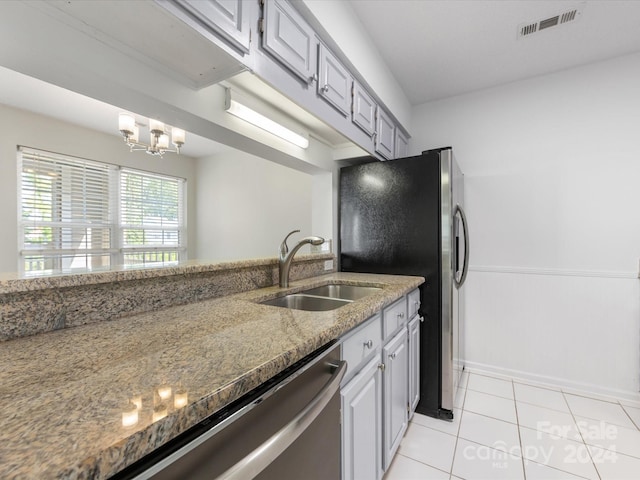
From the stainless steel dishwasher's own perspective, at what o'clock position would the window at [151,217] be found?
The window is roughly at 7 o'clock from the stainless steel dishwasher.

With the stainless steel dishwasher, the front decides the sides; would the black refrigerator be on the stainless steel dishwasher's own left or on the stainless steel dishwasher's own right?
on the stainless steel dishwasher's own left

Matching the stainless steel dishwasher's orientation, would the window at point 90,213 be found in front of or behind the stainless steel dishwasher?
behind

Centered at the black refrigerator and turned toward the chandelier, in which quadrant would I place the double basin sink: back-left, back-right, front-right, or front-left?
front-left

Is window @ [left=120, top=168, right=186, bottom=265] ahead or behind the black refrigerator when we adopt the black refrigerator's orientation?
behind

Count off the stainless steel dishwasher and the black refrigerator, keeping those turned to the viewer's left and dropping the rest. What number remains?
0

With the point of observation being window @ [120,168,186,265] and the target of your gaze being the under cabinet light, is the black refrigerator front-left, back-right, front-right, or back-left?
front-left

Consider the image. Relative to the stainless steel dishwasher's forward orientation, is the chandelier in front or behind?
behind
